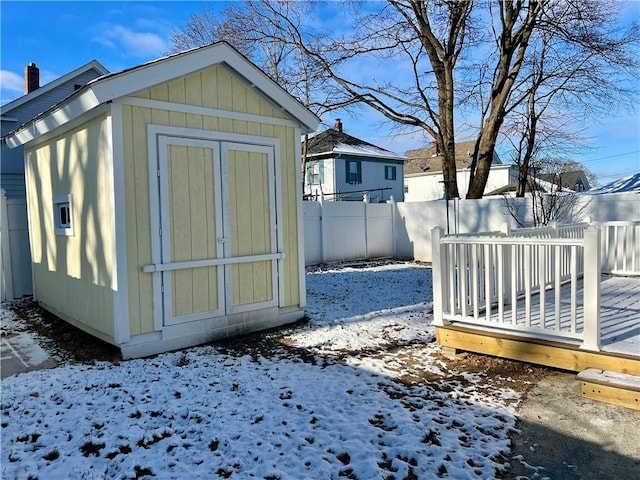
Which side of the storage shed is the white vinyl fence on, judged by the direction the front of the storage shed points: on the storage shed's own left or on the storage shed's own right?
on the storage shed's own left

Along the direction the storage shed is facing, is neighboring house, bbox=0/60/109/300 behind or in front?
behind

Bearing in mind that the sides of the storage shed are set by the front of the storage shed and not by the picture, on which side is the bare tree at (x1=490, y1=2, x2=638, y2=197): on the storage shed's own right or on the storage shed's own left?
on the storage shed's own left

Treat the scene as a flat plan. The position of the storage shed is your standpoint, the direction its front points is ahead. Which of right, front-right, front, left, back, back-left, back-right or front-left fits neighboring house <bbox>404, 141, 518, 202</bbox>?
left

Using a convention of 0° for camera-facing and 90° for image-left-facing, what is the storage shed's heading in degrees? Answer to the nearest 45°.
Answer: approximately 315°

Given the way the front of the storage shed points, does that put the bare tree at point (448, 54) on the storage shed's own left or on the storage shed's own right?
on the storage shed's own left

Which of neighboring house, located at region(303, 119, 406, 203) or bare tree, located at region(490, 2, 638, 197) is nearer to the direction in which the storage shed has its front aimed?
the bare tree

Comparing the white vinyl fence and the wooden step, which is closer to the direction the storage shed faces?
the wooden step
